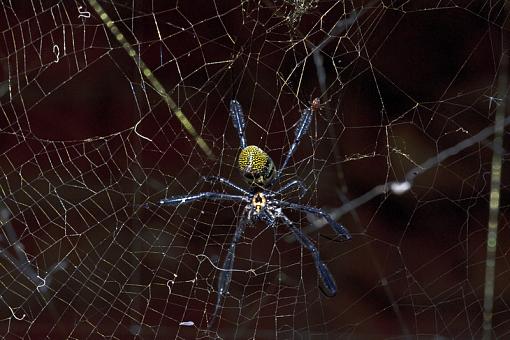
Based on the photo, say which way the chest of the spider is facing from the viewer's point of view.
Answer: toward the camera
